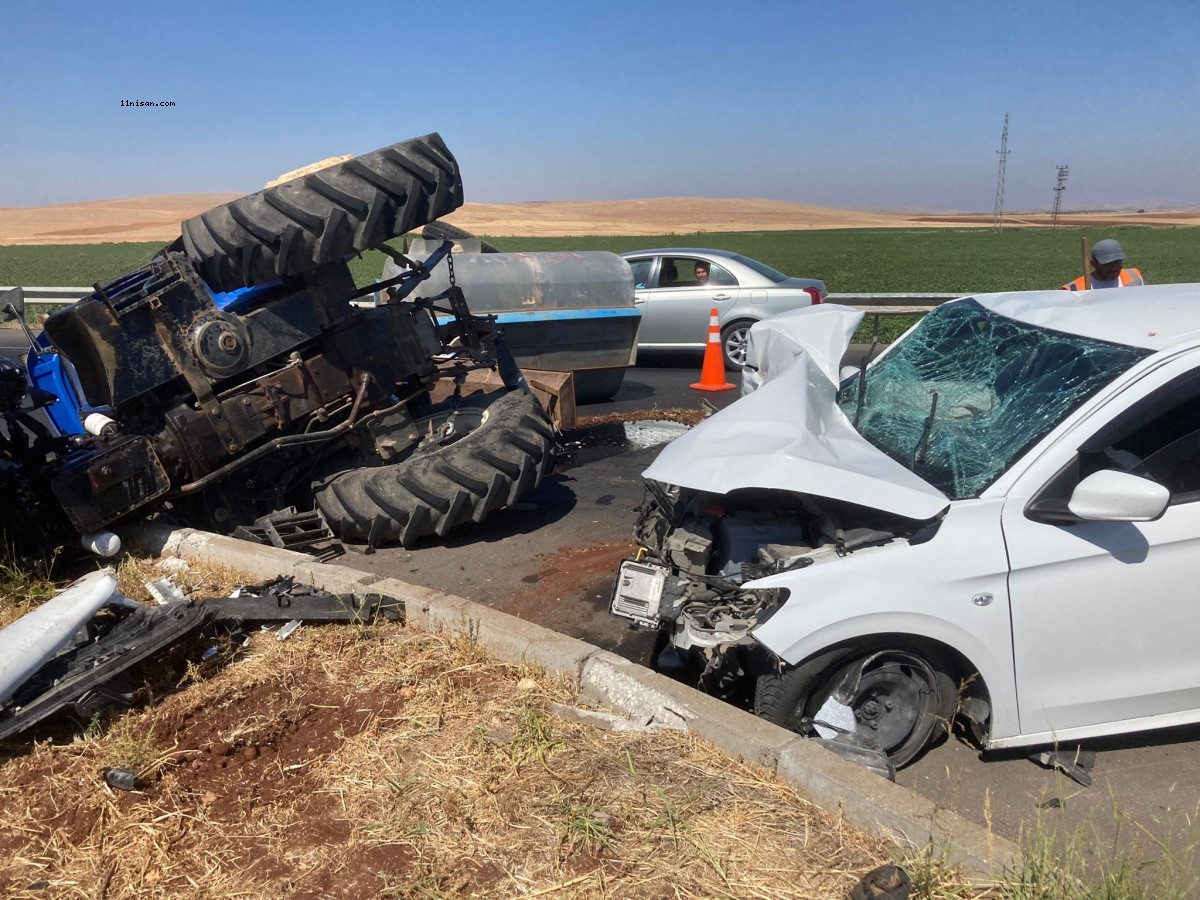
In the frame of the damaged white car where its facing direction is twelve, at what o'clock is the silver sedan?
The silver sedan is roughly at 4 o'clock from the damaged white car.

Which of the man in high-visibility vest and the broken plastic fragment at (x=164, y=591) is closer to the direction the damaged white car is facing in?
the broken plastic fragment

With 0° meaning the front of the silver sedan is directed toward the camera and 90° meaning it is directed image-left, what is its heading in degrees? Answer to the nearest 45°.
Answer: approximately 90°

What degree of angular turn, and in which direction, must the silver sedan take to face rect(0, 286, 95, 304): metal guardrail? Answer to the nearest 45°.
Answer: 0° — it already faces it

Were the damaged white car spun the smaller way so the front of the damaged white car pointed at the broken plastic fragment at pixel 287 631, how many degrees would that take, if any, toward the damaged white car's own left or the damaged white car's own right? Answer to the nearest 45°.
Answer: approximately 45° to the damaged white car's own right

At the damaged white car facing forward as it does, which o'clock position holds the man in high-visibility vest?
The man in high-visibility vest is roughly at 5 o'clock from the damaged white car.

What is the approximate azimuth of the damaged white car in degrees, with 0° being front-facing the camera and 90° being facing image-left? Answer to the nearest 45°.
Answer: approximately 45°

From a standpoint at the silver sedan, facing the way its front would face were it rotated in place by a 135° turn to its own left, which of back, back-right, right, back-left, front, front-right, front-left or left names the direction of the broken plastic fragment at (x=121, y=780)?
front-right
